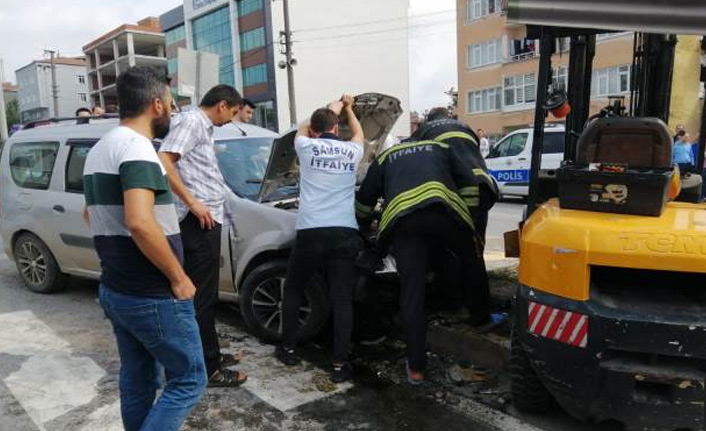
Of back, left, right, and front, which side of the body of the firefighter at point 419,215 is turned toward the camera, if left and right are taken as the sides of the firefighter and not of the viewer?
back

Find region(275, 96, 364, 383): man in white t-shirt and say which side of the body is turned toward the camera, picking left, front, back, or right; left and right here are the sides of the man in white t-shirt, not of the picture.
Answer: back

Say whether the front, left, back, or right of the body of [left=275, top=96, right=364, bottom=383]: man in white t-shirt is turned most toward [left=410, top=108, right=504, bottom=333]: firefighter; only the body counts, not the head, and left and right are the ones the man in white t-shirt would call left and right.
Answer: right

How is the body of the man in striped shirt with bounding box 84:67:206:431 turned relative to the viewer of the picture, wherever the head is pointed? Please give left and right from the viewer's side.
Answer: facing away from the viewer and to the right of the viewer

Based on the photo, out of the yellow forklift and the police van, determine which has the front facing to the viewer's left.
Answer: the police van

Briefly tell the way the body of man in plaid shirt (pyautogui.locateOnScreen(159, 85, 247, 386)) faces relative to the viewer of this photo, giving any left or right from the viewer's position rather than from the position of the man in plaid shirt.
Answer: facing to the right of the viewer

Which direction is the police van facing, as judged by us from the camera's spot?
facing to the left of the viewer

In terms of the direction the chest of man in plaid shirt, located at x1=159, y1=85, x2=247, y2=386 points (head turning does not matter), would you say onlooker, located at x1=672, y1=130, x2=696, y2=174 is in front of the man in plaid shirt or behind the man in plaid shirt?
in front

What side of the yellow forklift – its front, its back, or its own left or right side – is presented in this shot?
back

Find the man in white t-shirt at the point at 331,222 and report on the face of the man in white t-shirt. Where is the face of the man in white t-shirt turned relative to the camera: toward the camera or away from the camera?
away from the camera

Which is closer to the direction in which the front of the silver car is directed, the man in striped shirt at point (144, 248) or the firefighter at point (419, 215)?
the firefighter

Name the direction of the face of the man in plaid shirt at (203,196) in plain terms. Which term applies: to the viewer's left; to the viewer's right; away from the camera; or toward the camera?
to the viewer's right

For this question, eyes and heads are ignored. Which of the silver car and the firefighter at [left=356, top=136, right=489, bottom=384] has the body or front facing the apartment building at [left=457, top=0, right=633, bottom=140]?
the firefighter

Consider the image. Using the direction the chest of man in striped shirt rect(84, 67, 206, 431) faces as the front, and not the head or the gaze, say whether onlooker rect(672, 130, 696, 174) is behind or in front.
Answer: in front

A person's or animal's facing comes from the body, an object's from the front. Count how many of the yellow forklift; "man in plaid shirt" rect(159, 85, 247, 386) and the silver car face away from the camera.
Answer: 1
